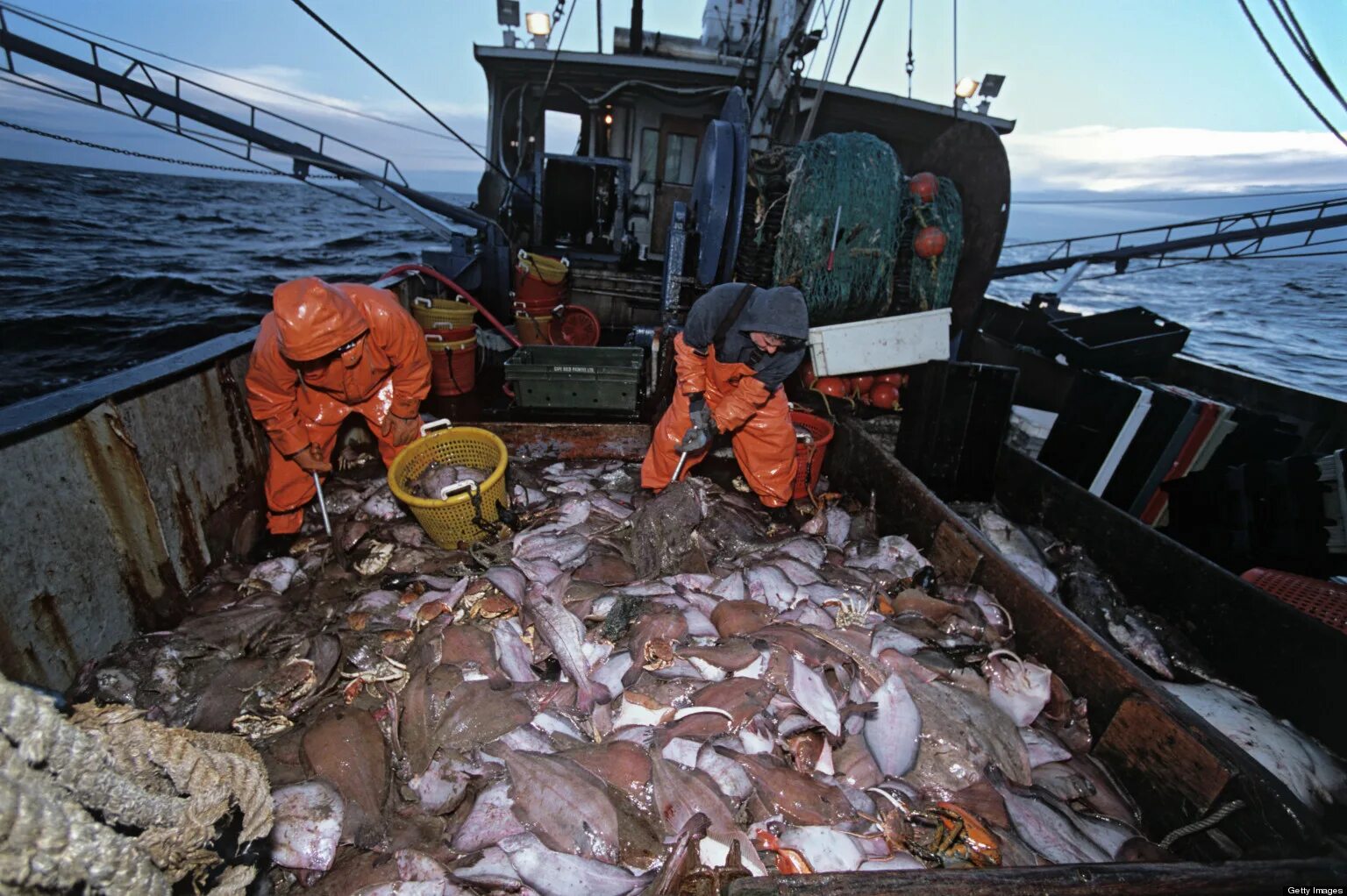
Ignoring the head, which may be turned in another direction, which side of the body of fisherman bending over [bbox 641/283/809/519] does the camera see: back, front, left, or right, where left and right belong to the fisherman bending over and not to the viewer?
front

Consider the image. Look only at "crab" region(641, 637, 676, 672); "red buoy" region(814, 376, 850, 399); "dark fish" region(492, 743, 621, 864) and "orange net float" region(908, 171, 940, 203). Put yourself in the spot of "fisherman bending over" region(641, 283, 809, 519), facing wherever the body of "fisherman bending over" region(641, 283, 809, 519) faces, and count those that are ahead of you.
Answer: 2

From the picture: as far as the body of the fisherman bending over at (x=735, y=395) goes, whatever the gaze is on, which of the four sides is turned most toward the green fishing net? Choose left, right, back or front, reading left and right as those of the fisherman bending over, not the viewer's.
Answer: back
